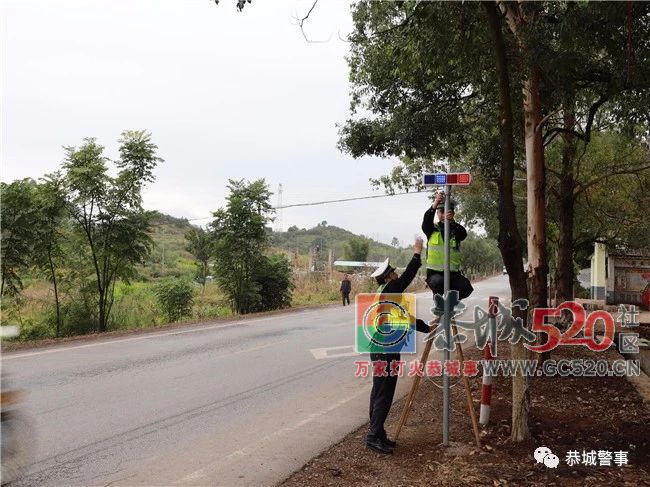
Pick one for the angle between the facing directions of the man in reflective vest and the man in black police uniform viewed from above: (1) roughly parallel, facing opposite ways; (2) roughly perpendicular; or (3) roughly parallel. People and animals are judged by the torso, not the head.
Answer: roughly perpendicular

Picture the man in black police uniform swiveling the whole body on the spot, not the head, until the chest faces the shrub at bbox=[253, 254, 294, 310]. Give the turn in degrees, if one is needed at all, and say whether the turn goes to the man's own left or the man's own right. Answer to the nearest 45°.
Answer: approximately 90° to the man's own left

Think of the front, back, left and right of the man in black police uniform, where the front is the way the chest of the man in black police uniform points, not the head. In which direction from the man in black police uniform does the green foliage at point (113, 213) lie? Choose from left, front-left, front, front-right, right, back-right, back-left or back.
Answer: back-left

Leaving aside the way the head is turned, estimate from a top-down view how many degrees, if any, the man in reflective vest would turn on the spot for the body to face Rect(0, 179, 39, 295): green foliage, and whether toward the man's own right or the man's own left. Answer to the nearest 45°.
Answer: approximately 135° to the man's own right

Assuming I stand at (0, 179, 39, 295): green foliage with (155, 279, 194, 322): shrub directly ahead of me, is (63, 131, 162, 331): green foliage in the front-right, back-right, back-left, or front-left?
front-right

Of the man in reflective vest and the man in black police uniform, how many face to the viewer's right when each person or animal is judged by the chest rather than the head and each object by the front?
1

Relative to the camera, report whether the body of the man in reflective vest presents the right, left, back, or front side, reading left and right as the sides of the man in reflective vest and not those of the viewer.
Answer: front

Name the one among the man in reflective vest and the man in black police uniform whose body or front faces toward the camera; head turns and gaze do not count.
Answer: the man in reflective vest

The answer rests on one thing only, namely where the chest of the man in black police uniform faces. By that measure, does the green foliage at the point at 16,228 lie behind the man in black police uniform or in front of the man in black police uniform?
behind

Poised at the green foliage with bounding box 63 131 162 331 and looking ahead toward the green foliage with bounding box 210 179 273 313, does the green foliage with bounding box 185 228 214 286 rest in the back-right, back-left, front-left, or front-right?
front-left

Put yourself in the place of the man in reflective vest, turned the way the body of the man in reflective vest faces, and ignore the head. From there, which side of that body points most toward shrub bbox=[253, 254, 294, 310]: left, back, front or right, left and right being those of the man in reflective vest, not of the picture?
back

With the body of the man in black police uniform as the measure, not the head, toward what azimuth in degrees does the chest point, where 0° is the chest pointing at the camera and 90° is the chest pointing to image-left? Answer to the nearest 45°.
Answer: approximately 270°

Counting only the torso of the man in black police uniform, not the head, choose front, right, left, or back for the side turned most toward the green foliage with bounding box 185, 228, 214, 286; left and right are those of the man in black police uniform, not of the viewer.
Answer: left

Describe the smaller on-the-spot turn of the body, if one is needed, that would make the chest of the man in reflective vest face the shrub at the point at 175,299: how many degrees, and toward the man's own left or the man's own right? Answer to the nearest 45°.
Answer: approximately 135° to the man's own right
